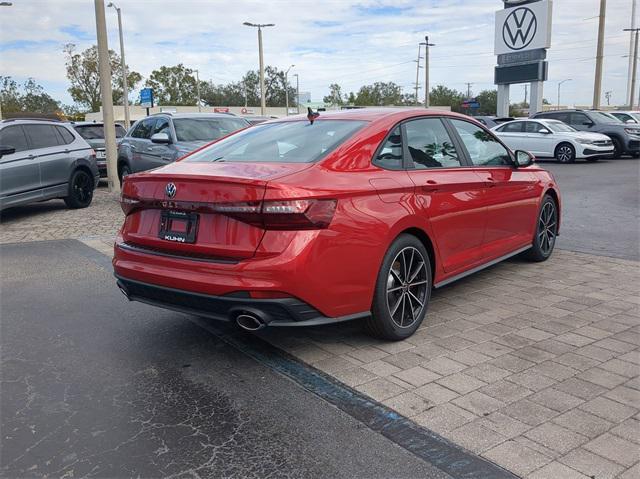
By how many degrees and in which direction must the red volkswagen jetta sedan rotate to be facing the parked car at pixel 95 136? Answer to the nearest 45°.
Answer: approximately 90° to its left

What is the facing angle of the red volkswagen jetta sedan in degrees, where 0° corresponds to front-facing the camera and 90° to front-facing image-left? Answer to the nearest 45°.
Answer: approximately 225°

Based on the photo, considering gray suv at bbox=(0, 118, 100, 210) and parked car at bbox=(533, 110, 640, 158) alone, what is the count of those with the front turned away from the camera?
0

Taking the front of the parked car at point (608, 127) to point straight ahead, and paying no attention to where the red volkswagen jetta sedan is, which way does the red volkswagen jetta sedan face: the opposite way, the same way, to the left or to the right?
to the left

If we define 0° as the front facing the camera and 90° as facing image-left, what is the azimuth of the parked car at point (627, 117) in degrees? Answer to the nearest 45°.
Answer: approximately 315°

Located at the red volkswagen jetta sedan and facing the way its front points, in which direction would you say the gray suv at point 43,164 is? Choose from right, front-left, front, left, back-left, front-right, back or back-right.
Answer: left

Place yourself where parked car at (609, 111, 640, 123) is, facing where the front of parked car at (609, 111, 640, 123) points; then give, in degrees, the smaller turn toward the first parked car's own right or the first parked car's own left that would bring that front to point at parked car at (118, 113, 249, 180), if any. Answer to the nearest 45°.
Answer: approximately 90° to the first parked car's own right

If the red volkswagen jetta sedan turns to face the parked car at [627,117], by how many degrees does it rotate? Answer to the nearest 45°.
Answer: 0° — it already faces it

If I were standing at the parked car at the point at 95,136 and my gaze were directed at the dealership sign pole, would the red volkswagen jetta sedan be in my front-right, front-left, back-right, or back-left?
back-right

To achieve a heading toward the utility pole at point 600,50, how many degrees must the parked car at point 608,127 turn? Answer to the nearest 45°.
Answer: approximately 135° to its left

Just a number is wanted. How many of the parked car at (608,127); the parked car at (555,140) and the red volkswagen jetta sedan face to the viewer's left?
0

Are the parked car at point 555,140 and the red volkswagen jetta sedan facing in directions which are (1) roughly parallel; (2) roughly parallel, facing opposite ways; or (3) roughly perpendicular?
roughly perpendicular

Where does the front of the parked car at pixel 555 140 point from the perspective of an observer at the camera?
facing the viewer and to the right of the viewer

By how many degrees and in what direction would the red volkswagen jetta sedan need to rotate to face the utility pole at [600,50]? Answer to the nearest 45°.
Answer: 0° — it already faces it

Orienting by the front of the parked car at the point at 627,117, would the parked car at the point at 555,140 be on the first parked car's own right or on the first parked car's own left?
on the first parked car's own right

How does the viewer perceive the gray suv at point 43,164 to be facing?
facing the viewer and to the left of the viewer
